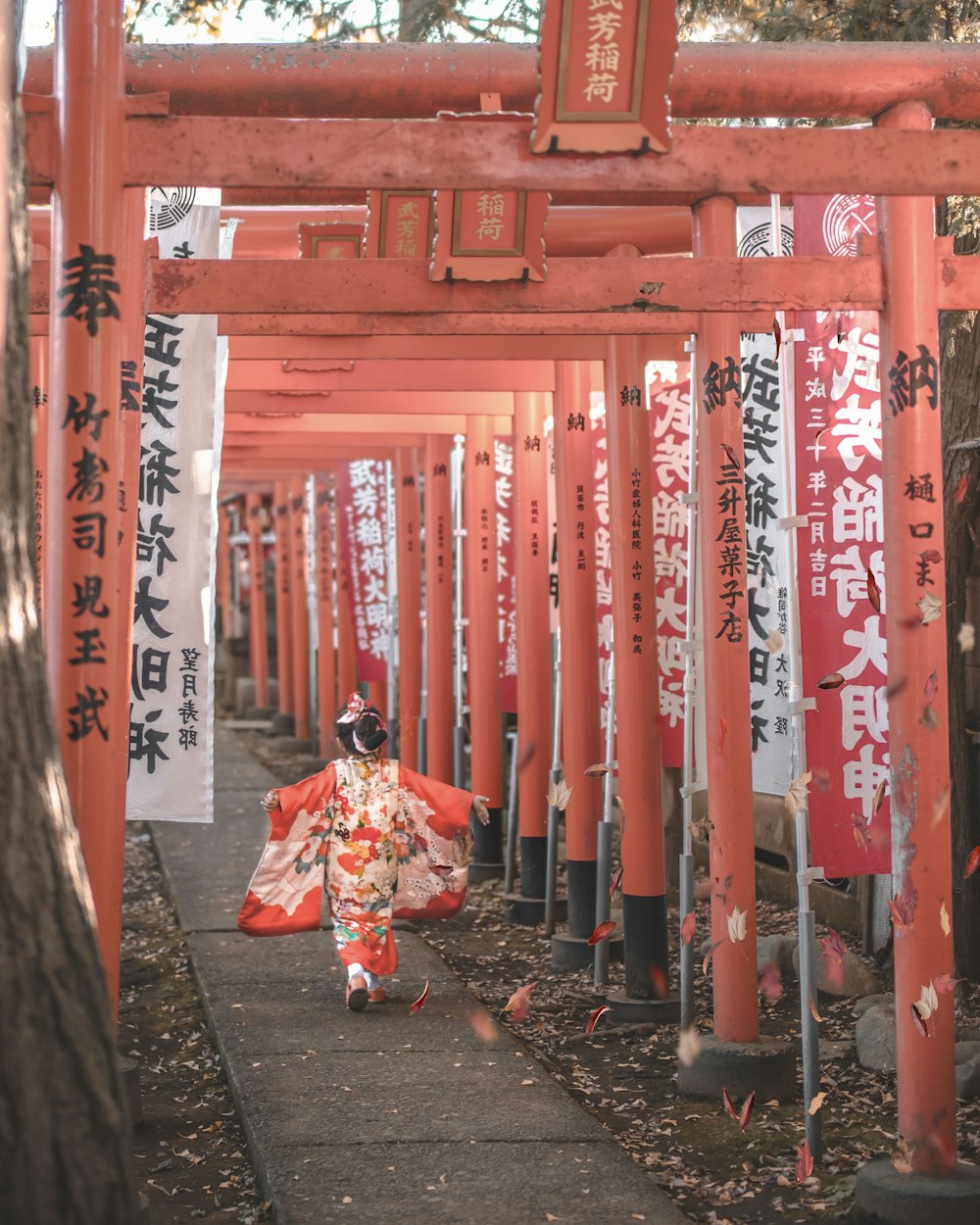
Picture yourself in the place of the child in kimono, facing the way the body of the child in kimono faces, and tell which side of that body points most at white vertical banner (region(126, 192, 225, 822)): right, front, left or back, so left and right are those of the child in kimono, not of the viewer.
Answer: back

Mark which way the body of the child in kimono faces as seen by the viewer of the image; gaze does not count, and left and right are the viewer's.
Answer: facing away from the viewer

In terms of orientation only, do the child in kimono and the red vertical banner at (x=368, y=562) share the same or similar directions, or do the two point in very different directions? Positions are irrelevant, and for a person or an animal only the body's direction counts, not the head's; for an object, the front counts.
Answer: very different directions

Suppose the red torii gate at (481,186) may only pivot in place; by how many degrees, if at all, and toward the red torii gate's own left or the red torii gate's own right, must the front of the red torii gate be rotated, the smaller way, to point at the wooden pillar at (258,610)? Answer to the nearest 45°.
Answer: approximately 180°

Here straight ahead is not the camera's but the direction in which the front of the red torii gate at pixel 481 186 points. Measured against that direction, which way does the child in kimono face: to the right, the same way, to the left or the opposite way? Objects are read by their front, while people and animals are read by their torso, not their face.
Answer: the opposite way

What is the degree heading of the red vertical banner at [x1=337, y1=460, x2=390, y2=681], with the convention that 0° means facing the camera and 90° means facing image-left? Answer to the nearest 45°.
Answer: approximately 0°

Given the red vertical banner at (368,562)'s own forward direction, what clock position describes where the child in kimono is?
The child in kimono is roughly at 12 o'clock from the red vertical banner.

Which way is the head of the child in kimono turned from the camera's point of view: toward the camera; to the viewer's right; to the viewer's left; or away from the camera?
away from the camera
